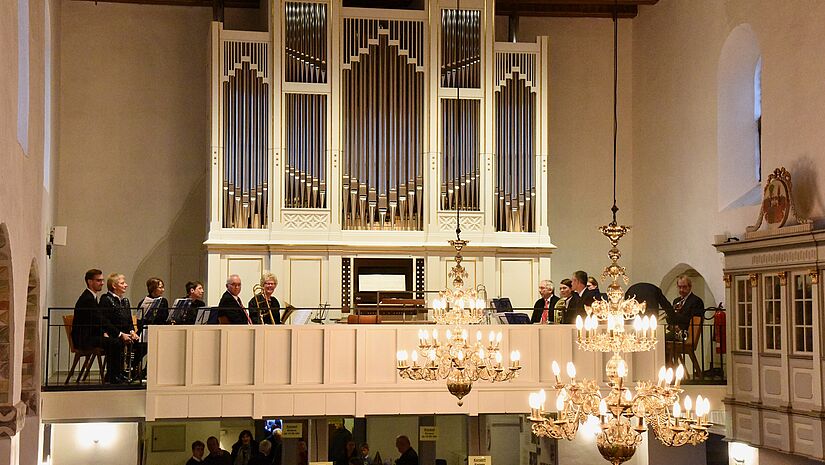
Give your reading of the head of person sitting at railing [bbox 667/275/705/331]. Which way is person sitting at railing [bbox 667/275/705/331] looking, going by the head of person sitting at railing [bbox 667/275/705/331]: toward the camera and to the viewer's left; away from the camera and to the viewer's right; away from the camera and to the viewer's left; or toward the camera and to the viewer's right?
toward the camera and to the viewer's left

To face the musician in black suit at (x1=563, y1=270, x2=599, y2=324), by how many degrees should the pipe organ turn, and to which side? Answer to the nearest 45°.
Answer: approximately 45° to its left

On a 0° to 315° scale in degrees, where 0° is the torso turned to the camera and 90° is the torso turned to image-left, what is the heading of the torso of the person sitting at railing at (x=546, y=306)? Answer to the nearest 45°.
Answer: approximately 45°

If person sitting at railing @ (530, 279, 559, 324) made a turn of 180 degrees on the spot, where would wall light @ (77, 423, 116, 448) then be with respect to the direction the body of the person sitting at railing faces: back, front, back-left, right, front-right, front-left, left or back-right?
back-left

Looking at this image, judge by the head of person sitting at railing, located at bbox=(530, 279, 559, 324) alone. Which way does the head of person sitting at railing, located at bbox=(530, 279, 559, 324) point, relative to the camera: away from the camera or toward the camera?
toward the camera

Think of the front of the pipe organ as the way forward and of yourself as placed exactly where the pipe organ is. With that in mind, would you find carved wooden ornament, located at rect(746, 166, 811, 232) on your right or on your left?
on your left

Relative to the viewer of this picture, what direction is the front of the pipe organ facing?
facing the viewer

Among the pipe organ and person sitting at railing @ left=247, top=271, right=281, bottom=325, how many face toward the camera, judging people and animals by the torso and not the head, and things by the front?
2

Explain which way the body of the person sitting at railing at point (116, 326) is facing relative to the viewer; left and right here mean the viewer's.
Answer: facing the viewer and to the right of the viewer

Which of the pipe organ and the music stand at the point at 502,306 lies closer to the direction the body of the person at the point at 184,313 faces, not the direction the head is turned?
the music stand

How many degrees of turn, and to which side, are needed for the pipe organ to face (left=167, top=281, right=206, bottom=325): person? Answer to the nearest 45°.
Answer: approximately 45° to its right

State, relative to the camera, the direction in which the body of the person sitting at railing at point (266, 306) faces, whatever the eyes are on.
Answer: toward the camera
